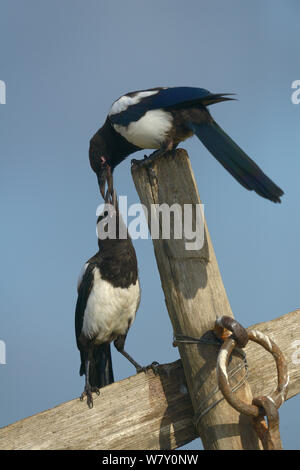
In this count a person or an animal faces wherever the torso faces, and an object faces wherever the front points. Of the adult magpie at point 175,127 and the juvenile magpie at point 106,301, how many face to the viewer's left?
1

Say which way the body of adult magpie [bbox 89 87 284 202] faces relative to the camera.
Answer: to the viewer's left

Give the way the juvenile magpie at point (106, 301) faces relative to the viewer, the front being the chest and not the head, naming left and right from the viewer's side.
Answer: facing the viewer and to the right of the viewer

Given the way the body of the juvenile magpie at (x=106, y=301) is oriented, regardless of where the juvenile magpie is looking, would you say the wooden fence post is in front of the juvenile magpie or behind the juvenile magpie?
in front
